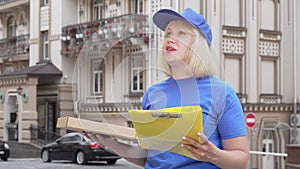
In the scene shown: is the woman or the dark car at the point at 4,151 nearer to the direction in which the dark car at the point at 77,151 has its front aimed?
the dark car

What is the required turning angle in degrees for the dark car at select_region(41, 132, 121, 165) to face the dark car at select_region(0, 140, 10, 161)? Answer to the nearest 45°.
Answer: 0° — it already faces it

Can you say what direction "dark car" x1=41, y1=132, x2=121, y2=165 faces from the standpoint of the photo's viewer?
facing away from the viewer and to the left of the viewer

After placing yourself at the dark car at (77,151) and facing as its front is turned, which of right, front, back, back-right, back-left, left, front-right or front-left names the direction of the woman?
back-left

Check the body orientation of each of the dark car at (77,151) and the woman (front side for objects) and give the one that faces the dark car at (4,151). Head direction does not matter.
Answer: the dark car at (77,151)

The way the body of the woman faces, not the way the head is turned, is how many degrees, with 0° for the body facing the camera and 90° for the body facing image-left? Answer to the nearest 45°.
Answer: approximately 45°

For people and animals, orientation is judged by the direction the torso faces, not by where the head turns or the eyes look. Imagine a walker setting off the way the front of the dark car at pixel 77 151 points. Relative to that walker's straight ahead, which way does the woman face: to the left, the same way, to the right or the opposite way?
to the left

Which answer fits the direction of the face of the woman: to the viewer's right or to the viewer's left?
to the viewer's left

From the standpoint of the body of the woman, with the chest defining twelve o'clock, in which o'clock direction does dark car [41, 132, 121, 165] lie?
The dark car is roughly at 4 o'clock from the woman.
